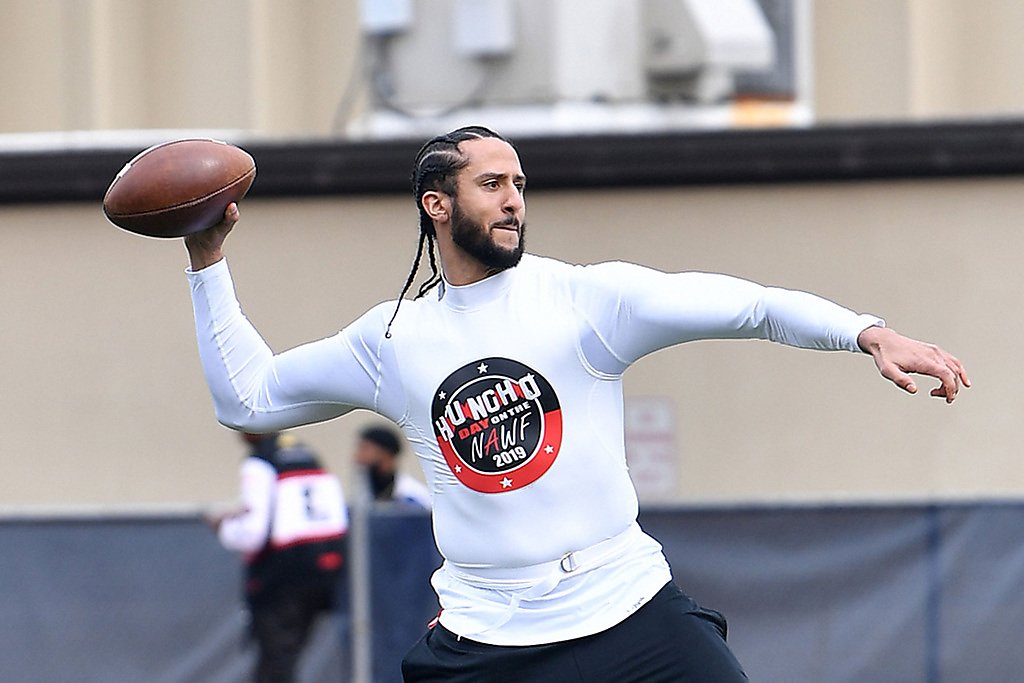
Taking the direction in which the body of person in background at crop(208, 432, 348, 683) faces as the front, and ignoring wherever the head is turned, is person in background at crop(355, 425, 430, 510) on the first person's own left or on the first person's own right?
on the first person's own right

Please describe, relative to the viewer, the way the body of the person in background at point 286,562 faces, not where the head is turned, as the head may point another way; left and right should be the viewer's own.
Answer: facing away from the viewer and to the left of the viewer

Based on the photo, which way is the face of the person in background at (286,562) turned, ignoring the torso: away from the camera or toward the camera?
away from the camera
